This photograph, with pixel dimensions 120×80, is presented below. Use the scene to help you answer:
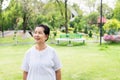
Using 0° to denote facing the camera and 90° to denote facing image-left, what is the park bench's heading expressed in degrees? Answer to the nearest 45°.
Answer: approximately 0°
